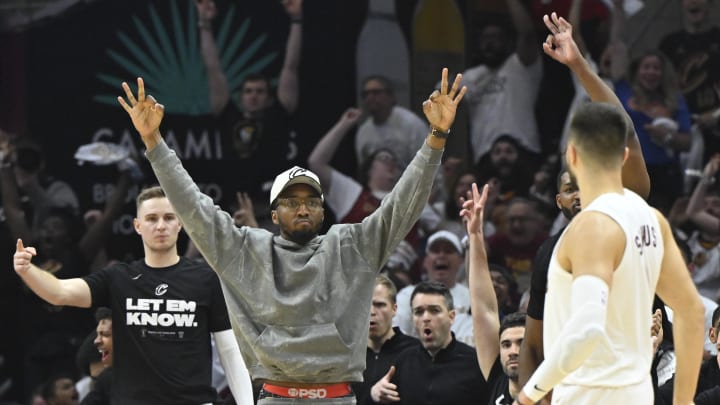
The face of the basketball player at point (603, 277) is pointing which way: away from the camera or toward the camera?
away from the camera

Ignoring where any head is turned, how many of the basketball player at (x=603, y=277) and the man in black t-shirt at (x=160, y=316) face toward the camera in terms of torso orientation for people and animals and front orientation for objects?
1

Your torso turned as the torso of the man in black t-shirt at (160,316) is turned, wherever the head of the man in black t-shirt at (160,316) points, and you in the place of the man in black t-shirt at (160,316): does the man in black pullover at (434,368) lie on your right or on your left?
on your left

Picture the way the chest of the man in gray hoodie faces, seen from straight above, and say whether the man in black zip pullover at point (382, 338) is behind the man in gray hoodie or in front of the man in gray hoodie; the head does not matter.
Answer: behind

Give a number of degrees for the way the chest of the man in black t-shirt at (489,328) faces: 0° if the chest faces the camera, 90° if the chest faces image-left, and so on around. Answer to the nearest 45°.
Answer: approximately 0°

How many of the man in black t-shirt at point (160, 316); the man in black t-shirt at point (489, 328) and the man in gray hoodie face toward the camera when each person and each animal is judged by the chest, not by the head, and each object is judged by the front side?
3

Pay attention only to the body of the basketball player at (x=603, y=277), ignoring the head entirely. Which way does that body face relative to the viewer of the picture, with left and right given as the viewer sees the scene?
facing away from the viewer and to the left of the viewer

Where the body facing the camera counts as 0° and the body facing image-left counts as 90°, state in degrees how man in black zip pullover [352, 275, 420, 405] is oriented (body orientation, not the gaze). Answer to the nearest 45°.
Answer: approximately 45°

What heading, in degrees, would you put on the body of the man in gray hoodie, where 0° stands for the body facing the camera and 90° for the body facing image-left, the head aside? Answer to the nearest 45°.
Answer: approximately 0°
